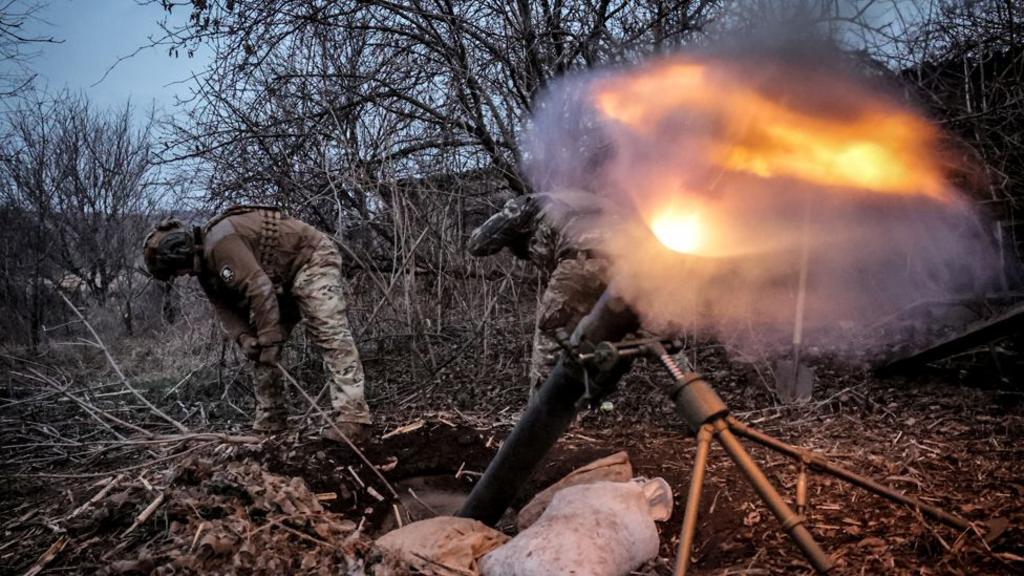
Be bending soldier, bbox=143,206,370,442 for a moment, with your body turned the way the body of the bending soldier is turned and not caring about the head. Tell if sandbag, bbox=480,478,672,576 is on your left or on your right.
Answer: on your left

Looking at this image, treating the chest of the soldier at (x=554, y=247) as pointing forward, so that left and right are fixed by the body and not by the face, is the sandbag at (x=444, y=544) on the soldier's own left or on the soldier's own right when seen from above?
on the soldier's own left

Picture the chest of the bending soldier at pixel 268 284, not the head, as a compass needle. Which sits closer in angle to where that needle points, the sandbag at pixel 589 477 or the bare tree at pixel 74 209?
the bare tree

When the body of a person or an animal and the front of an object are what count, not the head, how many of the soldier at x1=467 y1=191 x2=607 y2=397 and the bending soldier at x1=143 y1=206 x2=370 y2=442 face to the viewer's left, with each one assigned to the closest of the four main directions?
2

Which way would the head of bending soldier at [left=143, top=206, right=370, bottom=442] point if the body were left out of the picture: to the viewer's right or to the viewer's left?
to the viewer's left

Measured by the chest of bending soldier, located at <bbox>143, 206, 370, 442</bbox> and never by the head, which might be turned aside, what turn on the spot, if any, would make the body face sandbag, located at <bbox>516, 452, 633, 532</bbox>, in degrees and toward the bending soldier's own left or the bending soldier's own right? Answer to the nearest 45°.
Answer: approximately 135° to the bending soldier's own left

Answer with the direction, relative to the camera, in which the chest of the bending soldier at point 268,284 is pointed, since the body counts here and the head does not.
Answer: to the viewer's left

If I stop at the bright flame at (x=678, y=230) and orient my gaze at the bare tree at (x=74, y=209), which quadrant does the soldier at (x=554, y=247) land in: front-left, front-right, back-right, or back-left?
front-right

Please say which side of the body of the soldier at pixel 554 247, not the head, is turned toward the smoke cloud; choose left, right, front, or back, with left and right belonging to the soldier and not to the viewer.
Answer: back

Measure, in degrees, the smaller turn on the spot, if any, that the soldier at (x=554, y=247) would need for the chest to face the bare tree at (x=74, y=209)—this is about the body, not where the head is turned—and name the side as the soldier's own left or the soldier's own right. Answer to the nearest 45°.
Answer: approximately 45° to the soldier's own right

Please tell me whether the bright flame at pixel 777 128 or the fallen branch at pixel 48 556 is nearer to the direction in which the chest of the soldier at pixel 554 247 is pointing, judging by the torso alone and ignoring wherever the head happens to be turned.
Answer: the fallen branch

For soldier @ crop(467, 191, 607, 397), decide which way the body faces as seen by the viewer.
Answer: to the viewer's left

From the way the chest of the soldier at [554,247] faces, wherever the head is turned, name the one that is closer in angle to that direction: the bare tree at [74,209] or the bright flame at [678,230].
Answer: the bare tree

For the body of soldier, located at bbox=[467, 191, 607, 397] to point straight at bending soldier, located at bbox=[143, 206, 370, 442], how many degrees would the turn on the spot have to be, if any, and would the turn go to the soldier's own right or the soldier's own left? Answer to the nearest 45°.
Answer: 0° — they already face them
